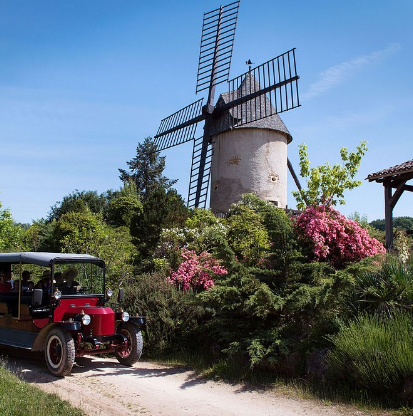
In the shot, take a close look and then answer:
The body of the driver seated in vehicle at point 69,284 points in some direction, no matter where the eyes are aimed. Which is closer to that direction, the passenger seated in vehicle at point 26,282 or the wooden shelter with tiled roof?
the wooden shelter with tiled roof

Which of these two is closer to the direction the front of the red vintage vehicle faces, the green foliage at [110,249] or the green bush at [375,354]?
the green bush

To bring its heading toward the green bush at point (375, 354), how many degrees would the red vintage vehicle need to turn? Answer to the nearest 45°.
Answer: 0° — it already faces it

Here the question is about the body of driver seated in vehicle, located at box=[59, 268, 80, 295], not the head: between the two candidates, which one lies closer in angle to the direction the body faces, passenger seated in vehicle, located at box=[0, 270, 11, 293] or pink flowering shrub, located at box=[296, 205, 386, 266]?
the pink flowering shrub

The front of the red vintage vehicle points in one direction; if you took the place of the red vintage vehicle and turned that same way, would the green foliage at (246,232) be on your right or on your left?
on your left

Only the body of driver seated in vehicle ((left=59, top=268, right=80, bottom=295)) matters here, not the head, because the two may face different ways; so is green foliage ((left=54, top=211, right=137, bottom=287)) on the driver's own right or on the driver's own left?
on the driver's own left

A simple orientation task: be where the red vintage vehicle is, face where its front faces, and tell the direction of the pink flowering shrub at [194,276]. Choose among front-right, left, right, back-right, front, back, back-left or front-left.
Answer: left
